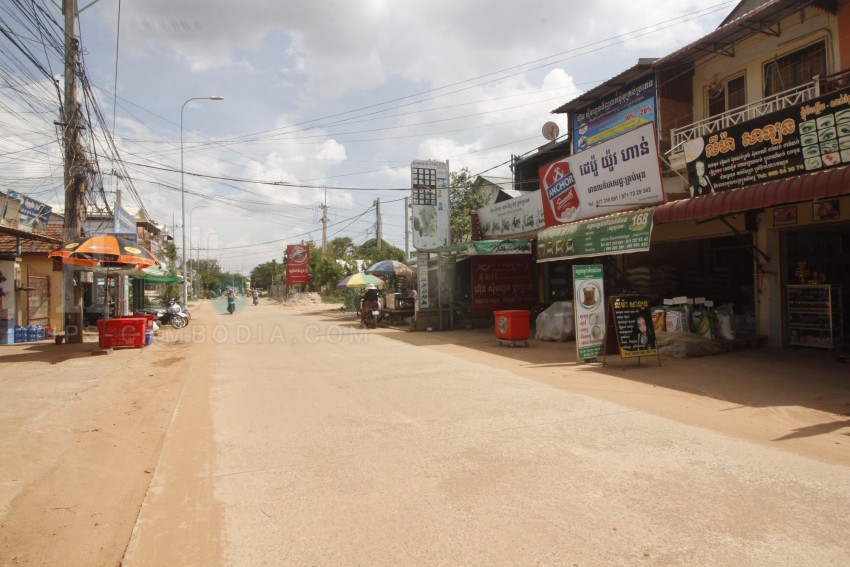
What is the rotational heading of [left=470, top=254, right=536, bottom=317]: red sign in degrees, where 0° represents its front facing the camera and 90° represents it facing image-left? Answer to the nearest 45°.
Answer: approximately 0°

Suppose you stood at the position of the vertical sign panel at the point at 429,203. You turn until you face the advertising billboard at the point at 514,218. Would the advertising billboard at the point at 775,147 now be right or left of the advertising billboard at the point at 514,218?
right

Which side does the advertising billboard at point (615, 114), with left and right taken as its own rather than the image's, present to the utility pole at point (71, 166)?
front

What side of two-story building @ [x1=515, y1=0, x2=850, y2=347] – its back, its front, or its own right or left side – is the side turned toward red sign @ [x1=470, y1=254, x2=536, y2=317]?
right

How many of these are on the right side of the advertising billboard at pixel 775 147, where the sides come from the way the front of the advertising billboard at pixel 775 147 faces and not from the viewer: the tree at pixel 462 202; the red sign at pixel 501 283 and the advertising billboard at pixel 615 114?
3

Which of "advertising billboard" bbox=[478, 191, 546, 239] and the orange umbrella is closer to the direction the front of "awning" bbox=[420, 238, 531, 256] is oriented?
the orange umbrella

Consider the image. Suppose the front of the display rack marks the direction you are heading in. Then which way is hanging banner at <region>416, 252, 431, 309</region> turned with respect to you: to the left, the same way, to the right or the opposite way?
to the left

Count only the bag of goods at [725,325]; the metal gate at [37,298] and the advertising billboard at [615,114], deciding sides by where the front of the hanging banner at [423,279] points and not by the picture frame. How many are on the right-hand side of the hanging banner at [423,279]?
1
